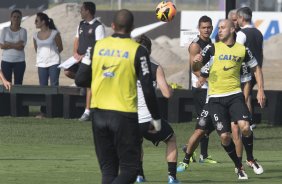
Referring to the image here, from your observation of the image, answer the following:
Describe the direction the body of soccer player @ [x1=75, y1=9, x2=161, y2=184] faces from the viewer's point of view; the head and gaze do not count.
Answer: away from the camera

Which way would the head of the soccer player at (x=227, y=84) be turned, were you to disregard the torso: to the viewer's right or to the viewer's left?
to the viewer's left

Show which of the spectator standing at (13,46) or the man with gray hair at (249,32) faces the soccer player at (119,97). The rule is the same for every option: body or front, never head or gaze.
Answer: the spectator standing

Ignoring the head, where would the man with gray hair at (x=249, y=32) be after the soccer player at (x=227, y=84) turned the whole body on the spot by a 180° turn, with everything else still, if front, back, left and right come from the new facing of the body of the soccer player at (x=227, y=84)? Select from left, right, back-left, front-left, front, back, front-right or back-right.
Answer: front

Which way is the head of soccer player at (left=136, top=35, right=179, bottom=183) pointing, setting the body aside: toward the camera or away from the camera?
away from the camera

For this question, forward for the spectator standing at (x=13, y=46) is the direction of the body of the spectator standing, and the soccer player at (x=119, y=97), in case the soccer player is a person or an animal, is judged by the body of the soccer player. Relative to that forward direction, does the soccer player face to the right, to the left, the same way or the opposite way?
the opposite way
